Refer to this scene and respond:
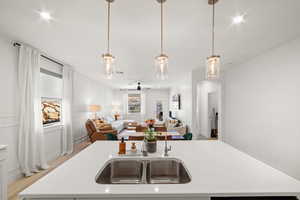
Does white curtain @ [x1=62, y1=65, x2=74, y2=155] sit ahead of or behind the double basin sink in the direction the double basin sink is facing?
behind

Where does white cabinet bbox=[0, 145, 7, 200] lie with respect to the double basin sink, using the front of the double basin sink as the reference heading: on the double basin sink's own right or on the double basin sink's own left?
on the double basin sink's own right

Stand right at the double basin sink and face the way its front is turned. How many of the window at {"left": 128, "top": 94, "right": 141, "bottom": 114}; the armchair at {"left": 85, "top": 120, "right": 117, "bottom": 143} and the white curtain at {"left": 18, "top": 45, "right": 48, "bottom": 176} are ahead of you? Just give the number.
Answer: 0

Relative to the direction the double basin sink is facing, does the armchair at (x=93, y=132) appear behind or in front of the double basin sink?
behind

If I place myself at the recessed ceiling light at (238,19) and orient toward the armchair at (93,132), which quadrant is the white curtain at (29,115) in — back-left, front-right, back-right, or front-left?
front-left

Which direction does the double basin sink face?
toward the camera

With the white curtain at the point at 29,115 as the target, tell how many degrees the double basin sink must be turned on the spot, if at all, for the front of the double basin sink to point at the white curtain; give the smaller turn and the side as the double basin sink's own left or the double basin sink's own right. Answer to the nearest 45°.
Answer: approximately 135° to the double basin sink's own right

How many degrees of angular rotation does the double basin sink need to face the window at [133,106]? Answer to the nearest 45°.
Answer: approximately 180°

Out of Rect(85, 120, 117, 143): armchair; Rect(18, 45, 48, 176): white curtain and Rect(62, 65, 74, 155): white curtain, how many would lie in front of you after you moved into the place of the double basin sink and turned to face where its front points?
0
